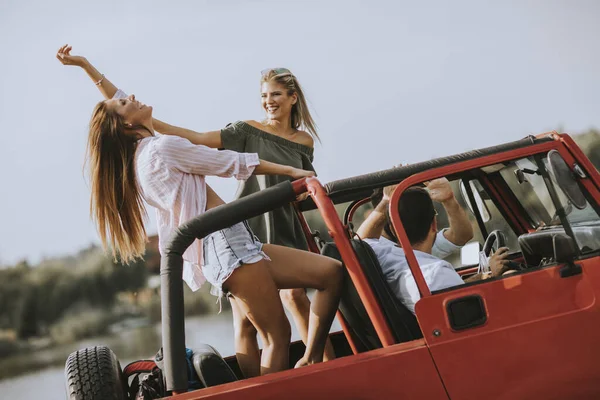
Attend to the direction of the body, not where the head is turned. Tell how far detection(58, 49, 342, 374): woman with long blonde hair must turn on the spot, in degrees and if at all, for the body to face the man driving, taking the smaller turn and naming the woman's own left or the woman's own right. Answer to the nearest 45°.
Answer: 0° — they already face them

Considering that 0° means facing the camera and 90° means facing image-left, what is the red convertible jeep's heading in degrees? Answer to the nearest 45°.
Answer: approximately 270°

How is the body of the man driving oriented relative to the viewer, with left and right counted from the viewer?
facing away from the viewer and to the right of the viewer

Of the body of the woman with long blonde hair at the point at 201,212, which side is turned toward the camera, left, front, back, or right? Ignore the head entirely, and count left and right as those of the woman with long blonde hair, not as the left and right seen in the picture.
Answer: right

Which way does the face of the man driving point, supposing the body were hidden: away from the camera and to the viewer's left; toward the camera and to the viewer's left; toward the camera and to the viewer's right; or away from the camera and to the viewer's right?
away from the camera and to the viewer's right
